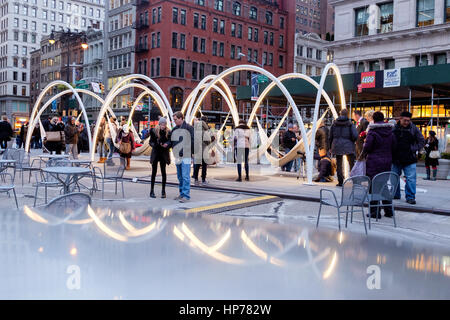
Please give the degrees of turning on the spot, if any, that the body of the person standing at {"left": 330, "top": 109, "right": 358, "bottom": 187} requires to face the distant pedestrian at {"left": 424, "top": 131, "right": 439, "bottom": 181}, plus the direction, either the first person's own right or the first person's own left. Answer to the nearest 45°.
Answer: approximately 45° to the first person's own right

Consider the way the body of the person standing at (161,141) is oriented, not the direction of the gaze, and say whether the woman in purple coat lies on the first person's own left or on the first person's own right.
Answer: on the first person's own left

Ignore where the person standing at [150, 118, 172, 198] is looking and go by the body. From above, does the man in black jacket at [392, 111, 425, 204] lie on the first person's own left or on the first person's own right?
on the first person's own left

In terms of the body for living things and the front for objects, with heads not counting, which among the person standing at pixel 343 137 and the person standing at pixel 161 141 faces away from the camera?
the person standing at pixel 343 137

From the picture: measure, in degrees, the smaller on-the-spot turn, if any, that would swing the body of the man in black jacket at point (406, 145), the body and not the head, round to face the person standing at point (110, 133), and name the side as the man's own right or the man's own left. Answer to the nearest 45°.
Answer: approximately 90° to the man's own right

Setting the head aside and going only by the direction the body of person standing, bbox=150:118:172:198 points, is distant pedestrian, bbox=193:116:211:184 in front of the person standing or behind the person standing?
behind

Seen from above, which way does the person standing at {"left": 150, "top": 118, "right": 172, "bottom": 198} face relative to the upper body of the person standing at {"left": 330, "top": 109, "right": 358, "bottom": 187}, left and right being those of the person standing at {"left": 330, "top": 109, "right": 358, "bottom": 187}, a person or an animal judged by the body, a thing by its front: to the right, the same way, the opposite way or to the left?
the opposite way

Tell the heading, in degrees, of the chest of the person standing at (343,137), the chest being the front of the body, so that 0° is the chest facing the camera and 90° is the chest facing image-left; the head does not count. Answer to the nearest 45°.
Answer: approximately 180°
